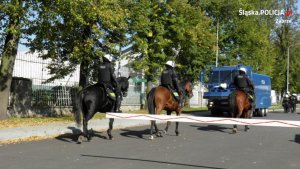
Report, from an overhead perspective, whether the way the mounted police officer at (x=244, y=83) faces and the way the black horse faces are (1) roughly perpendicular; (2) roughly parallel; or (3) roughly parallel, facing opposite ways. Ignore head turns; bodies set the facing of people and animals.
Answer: roughly parallel

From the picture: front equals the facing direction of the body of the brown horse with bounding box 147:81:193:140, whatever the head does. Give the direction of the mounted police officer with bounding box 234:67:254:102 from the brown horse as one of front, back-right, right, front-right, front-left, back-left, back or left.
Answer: front

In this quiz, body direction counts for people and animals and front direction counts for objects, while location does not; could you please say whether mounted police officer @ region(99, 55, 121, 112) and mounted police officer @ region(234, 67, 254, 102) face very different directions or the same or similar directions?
same or similar directions

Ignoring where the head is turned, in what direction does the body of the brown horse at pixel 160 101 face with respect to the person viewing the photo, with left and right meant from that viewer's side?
facing away from the viewer and to the right of the viewer

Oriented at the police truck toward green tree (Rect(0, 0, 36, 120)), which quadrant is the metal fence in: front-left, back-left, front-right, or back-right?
front-right

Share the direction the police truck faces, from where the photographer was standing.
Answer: facing the viewer and to the left of the viewer

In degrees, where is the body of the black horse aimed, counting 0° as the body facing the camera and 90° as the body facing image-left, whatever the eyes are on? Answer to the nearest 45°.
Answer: approximately 225°

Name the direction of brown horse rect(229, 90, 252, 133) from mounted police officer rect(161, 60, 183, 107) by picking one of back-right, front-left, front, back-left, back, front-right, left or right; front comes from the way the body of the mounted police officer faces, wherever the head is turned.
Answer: front

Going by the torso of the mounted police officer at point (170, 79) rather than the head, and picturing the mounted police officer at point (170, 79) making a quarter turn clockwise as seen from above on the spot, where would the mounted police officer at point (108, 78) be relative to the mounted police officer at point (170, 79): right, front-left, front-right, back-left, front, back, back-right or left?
right

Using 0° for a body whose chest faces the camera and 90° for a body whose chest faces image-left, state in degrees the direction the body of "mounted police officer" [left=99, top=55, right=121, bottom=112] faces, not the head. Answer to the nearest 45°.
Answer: approximately 225°

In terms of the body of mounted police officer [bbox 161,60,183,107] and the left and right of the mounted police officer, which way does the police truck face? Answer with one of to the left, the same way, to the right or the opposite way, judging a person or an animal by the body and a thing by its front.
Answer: the opposite way

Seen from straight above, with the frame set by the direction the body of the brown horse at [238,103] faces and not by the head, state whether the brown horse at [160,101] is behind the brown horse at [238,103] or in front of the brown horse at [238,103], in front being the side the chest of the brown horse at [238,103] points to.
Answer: behind
